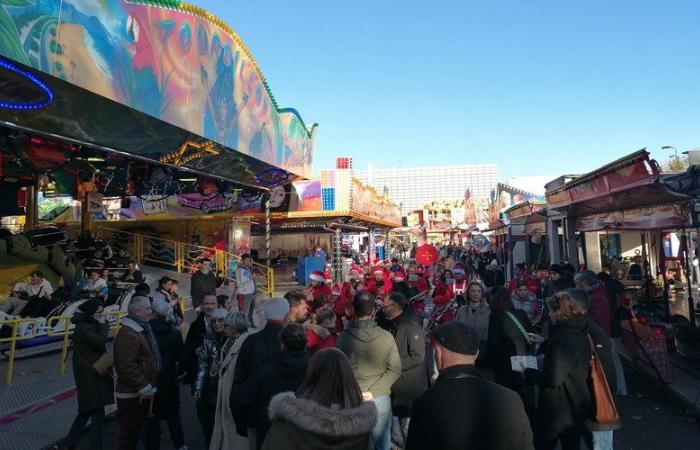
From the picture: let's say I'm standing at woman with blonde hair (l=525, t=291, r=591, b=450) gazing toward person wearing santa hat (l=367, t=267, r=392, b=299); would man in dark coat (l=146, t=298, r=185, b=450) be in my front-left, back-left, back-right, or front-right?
front-left

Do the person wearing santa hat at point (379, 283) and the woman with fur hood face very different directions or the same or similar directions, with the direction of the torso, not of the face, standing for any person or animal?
very different directions

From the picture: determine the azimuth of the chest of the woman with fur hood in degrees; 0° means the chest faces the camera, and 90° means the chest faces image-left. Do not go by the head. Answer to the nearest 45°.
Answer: approximately 180°

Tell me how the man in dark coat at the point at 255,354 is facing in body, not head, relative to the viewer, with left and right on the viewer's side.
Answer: facing away from the viewer and to the right of the viewer

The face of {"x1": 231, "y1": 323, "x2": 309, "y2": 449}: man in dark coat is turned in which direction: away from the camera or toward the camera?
away from the camera

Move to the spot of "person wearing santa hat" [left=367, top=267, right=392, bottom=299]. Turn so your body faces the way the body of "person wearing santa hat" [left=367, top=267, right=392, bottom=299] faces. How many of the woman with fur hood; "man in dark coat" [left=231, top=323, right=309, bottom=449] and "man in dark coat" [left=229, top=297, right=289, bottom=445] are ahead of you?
3

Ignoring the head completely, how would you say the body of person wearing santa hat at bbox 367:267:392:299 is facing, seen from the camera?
toward the camera

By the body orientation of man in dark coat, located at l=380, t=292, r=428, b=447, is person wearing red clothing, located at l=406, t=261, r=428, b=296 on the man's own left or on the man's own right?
on the man's own right

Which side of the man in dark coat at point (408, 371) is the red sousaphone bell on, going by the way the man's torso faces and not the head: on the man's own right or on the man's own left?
on the man's own right
